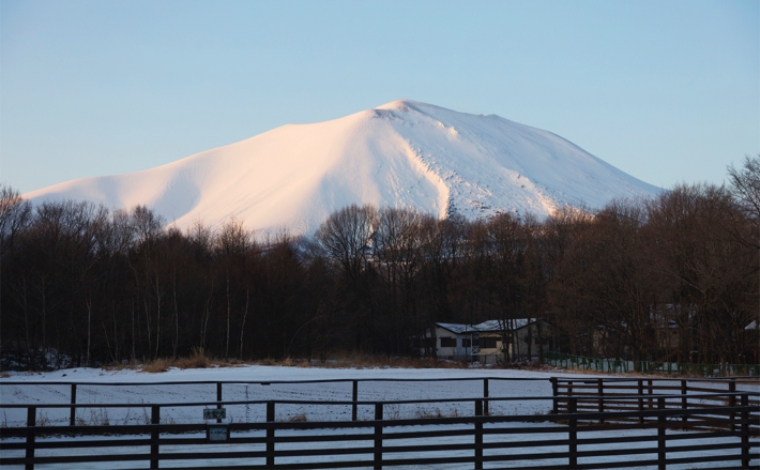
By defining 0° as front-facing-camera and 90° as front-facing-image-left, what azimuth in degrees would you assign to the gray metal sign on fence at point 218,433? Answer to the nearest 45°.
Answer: approximately 0°
